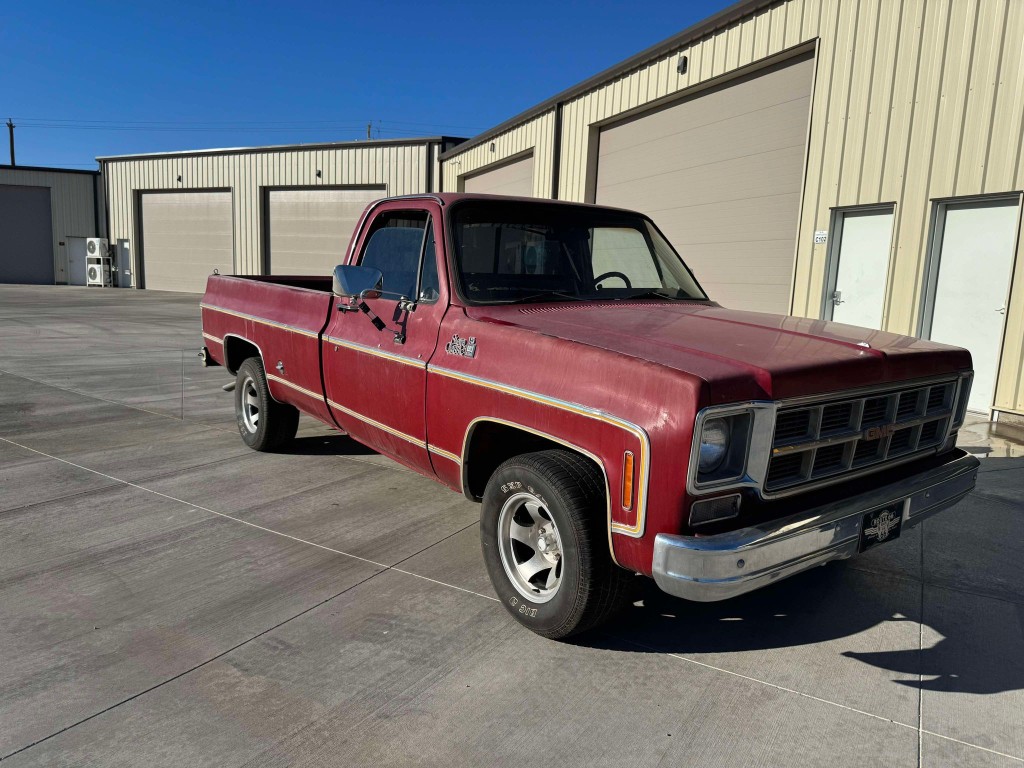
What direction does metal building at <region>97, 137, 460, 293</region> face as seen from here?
toward the camera

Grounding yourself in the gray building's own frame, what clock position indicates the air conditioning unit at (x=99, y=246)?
The air conditioning unit is roughly at 11 o'clock from the gray building.

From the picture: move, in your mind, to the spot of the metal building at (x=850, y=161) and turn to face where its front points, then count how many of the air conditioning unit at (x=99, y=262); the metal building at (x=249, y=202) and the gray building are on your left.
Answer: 0

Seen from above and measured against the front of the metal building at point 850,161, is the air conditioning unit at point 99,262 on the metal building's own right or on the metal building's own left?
on the metal building's own right

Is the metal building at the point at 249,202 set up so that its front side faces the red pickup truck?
yes

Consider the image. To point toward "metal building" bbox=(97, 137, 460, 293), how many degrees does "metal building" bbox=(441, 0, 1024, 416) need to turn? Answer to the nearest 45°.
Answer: approximately 90° to its right

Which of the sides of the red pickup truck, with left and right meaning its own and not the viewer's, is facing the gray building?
back

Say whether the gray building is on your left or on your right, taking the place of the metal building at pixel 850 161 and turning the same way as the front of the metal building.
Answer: on your right

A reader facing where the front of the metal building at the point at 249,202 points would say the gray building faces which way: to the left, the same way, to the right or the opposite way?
the same way

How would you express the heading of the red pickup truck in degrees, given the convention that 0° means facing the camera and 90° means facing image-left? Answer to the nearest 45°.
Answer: approximately 315°

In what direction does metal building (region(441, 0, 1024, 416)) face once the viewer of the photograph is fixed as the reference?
facing the viewer and to the left of the viewer

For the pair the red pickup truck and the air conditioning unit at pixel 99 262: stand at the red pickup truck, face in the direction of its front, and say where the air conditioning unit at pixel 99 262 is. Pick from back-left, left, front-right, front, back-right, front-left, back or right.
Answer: back

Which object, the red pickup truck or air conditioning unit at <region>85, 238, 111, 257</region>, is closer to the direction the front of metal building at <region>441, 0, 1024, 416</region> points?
the red pickup truck

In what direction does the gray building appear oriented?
toward the camera

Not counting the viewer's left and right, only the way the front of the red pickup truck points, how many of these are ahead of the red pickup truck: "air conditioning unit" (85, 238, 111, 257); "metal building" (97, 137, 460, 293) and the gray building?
0

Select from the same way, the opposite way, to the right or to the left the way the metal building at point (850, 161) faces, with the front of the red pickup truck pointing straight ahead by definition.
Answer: to the right

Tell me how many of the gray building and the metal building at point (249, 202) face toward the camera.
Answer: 2
